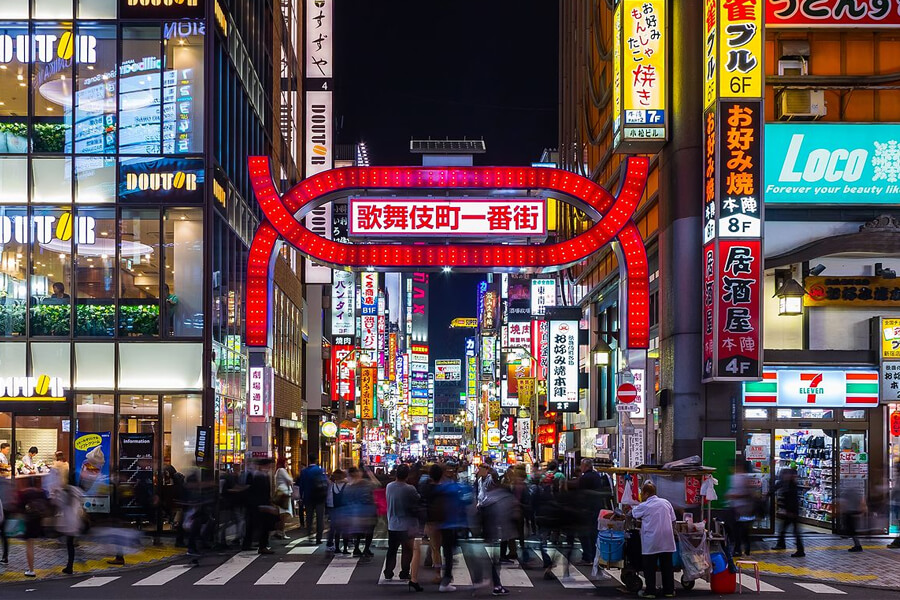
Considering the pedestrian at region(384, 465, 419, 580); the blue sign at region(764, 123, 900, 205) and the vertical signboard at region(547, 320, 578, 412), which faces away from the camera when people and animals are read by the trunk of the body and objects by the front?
the pedestrian

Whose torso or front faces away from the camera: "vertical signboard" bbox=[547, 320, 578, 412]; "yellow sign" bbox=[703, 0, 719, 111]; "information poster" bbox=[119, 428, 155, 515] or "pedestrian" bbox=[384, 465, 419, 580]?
the pedestrian

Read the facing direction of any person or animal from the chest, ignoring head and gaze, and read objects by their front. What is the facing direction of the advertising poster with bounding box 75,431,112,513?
toward the camera

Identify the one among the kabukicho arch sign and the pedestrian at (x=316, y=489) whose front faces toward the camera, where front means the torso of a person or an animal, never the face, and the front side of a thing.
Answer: the kabukicho arch sign

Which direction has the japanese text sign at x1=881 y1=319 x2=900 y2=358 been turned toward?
toward the camera

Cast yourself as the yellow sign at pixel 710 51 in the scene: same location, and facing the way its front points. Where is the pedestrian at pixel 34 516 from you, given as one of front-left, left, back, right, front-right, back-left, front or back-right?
front

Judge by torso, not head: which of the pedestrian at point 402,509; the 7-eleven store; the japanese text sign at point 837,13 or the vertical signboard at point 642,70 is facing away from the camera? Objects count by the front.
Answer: the pedestrian

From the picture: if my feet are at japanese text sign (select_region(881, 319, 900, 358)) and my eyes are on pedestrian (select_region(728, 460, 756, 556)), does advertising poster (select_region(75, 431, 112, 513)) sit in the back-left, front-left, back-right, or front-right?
front-right

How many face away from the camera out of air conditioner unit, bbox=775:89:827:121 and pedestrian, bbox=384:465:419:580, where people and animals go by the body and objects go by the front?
1

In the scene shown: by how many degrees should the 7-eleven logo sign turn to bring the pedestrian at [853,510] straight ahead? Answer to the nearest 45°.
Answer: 0° — it already faces them

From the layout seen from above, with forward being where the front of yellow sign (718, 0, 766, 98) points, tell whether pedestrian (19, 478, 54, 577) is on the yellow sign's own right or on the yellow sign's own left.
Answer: on the yellow sign's own right

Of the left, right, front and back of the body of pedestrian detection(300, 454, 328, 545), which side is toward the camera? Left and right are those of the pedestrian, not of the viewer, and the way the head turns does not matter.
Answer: back

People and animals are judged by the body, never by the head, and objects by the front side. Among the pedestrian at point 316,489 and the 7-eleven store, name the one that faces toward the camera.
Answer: the 7-eleven store
